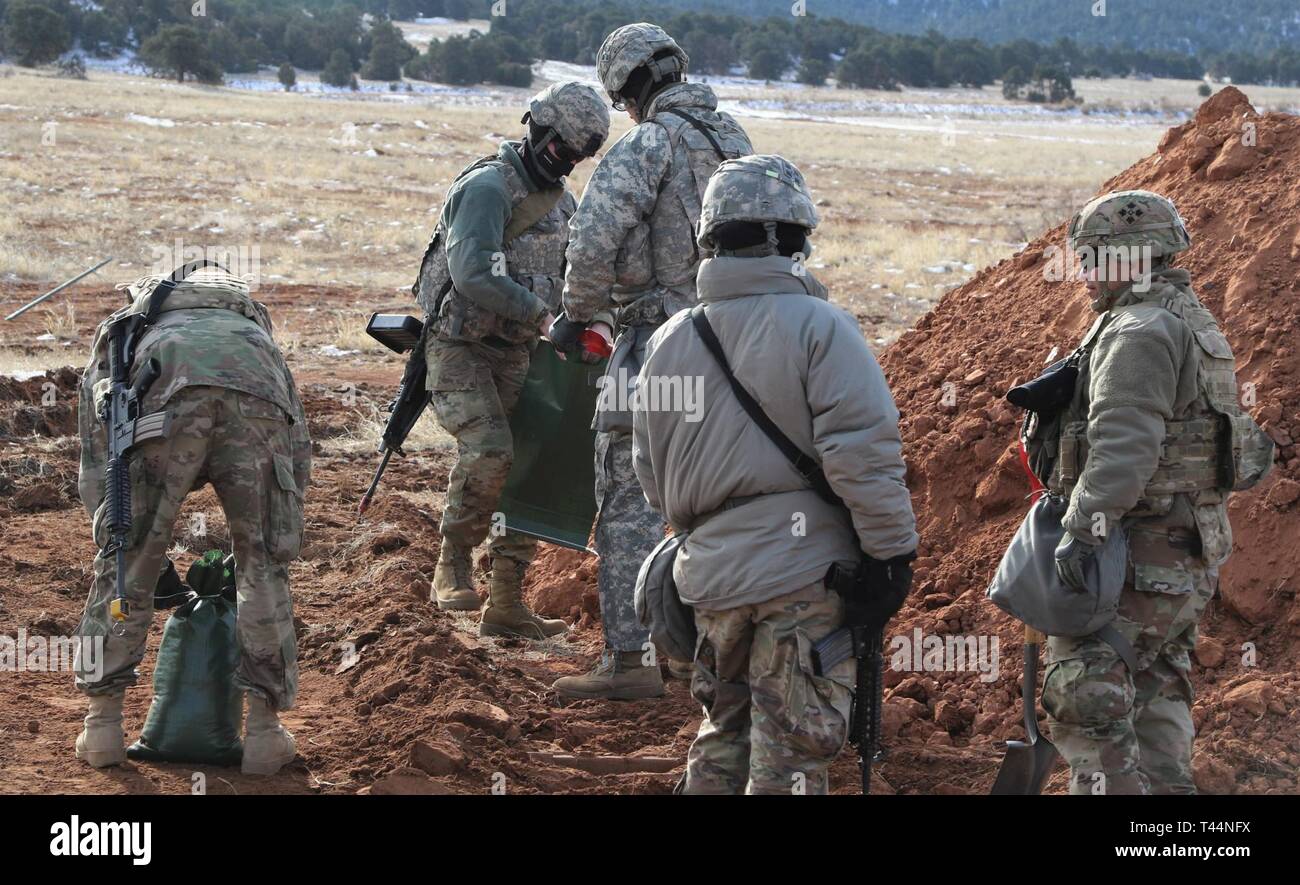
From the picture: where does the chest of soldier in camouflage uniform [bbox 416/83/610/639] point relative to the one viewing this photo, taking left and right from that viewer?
facing the viewer and to the right of the viewer

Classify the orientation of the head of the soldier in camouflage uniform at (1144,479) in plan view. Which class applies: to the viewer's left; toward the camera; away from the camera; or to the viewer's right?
to the viewer's left

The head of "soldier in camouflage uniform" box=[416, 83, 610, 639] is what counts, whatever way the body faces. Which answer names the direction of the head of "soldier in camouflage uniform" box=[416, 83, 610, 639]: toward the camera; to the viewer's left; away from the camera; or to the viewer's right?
to the viewer's right

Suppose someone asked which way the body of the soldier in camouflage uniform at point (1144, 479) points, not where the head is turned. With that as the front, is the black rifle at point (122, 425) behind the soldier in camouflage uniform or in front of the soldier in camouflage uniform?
in front

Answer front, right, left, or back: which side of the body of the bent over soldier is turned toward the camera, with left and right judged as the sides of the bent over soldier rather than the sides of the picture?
back

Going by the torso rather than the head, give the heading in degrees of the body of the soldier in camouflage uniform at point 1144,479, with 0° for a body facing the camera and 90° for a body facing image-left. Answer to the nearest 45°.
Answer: approximately 90°

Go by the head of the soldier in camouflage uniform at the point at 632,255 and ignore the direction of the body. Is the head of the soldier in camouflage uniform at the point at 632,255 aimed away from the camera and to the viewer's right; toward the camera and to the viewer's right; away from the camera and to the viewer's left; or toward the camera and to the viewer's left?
away from the camera and to the viewer's left

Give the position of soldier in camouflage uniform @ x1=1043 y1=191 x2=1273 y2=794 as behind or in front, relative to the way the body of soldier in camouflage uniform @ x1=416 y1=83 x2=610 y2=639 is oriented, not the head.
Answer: in front

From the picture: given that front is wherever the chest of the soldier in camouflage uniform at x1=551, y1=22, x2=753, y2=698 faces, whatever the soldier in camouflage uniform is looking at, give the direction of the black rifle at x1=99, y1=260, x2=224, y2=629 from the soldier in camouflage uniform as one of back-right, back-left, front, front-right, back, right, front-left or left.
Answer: front-left
